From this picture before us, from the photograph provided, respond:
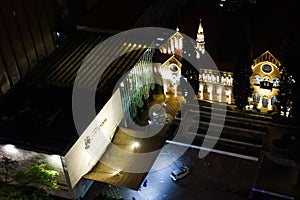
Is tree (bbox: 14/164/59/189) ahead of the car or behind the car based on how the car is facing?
ahead

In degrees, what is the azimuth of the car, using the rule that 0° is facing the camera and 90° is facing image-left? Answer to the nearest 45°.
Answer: approximately 45°

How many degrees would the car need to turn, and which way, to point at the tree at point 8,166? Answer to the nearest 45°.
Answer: approximately 45° to its right
